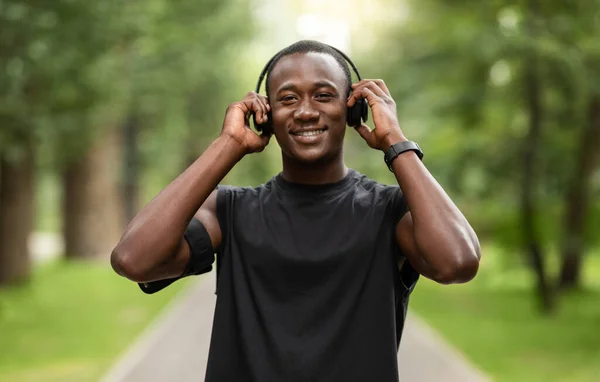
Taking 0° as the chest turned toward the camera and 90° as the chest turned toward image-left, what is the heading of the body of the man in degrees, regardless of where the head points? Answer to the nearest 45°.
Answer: approximately 0°

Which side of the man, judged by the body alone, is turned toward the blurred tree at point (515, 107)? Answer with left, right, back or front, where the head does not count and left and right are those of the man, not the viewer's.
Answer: back
